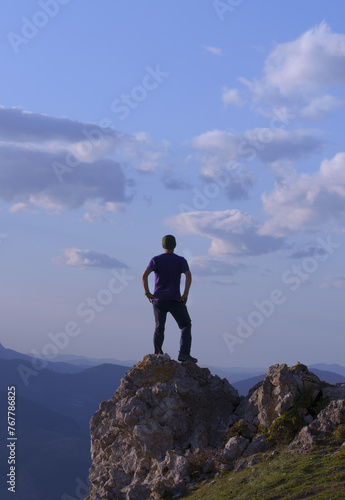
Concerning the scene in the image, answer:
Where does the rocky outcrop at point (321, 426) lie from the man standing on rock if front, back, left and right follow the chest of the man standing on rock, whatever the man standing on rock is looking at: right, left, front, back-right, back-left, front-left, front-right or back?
back-right

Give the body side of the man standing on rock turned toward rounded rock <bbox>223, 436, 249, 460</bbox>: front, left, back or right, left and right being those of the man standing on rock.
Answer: back

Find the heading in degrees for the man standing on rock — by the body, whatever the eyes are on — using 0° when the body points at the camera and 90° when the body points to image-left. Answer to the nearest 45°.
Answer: approximately 180°

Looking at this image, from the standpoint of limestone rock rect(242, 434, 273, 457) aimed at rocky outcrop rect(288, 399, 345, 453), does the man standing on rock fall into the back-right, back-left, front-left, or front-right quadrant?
back-left

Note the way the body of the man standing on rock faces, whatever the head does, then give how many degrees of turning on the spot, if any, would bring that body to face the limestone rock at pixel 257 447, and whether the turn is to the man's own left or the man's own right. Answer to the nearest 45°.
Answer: approximately 135° to the man's own right

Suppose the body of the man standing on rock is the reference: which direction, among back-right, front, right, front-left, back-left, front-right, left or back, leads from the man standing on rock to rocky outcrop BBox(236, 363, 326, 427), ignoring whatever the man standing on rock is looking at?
back-right
